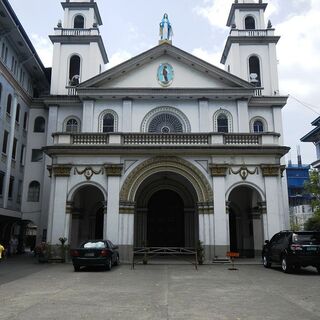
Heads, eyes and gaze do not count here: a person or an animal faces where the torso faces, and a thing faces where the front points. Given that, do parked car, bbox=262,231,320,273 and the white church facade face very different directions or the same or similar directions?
very different directions

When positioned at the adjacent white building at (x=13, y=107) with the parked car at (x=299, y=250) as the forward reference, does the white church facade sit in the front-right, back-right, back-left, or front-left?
front-left

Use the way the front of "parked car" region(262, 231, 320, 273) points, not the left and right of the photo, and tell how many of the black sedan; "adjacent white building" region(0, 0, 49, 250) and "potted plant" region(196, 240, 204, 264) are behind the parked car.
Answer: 0

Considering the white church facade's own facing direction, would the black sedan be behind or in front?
in front

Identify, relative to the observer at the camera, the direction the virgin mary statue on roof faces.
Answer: facing the viewer

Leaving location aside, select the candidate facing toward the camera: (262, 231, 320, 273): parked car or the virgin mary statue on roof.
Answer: the virgin mary statue on roof

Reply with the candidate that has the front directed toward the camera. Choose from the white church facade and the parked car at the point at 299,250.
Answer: the white church facade

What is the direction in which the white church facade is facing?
toward the camera

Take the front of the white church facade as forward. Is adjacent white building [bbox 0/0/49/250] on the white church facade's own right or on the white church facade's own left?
on the white church facade's own right

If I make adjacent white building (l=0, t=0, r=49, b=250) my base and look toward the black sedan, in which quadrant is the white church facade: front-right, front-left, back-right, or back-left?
front-left

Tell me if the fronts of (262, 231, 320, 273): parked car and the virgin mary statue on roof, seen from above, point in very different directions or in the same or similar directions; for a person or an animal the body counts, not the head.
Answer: very different directions

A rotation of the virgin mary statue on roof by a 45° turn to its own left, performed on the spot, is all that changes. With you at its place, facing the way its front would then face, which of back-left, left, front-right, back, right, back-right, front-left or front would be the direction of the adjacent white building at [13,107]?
back-right
